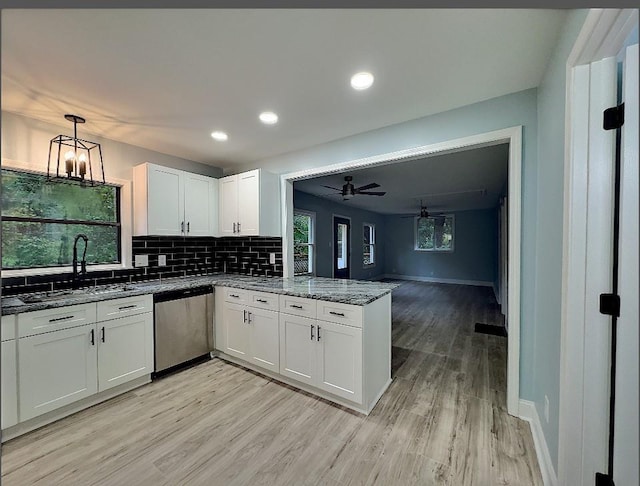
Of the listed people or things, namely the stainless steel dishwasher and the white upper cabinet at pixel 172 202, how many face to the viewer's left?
0

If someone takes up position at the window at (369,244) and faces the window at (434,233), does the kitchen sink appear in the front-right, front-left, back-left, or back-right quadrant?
back-right

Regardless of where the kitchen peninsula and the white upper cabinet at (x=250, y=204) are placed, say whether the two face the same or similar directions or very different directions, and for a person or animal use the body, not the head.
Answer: same or similar directions

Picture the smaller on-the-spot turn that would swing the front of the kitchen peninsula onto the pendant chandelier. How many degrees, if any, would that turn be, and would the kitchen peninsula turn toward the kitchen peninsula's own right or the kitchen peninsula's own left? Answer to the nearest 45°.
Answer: approximately 90° to the kitchen peninsula's own right

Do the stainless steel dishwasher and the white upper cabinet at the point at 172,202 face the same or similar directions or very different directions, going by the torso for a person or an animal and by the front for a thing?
same or similar directions

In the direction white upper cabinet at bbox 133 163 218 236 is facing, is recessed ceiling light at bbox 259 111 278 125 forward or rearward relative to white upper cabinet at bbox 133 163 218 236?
forward

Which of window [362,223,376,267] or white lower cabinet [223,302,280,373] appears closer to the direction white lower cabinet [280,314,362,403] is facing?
the white lower cabinet

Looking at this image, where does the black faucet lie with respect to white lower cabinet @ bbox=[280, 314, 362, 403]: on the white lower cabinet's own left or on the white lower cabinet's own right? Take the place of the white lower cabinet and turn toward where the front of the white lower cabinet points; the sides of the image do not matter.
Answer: on the white lower cabinet's own right

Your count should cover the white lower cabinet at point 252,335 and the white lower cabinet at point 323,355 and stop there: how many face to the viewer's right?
0

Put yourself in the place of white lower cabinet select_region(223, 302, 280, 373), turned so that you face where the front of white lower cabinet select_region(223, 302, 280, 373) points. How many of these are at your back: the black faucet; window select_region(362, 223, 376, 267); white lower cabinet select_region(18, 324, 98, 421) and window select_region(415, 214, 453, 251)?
2

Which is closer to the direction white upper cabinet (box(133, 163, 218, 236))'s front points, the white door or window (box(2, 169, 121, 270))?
the white door

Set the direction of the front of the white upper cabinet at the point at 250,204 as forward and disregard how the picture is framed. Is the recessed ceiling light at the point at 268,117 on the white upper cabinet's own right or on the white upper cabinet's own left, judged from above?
on the white upper cabinet's own left

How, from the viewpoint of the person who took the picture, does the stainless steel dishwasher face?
facing the viewer and to the right of the viewer
